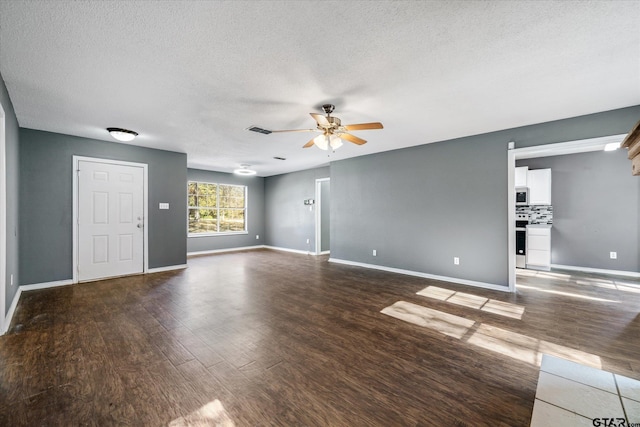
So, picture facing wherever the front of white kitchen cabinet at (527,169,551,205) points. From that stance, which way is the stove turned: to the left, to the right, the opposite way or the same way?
the same way

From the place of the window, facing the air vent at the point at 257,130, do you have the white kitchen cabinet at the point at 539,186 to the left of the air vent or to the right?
left

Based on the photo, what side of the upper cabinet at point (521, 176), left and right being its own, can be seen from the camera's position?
front

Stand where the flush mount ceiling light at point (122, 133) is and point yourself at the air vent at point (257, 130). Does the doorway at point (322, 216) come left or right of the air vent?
left

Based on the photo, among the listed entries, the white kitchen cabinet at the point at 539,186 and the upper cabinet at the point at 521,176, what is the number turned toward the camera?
2

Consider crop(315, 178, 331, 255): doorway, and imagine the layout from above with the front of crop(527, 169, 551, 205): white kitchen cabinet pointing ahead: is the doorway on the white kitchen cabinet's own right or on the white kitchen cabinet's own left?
on the white kitchen cabinet's own right

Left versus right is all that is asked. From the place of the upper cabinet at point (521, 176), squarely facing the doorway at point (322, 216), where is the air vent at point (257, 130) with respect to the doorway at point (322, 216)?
left

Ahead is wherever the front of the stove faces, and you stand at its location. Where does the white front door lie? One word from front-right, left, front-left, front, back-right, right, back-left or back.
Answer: front-right

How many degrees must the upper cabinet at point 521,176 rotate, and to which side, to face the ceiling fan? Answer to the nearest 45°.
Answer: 0° — it already faces it

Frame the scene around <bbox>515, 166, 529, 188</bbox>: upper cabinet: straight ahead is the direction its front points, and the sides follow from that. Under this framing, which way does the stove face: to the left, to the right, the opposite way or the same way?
the same way

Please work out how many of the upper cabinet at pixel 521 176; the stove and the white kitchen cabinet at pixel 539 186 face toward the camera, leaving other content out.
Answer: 3

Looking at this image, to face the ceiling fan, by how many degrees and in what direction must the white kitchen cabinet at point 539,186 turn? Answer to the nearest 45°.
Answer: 0° — it already faces it

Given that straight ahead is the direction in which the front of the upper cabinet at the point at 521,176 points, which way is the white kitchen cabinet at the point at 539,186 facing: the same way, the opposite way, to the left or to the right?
the same way

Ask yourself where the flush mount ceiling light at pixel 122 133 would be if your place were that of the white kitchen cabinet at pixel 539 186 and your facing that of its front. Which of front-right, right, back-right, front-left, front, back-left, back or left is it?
front-right

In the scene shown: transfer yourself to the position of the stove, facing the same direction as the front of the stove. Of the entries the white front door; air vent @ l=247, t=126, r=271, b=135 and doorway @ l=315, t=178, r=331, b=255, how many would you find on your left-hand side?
0

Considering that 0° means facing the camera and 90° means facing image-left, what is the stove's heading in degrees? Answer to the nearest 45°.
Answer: approximately 0°
